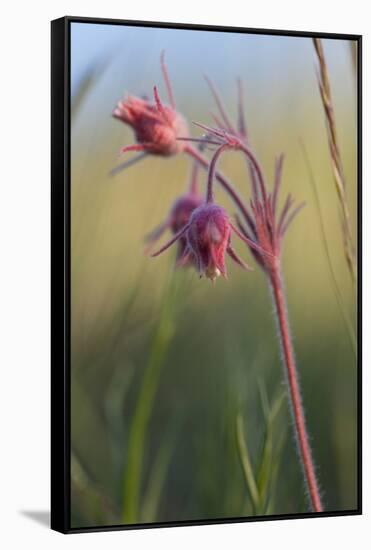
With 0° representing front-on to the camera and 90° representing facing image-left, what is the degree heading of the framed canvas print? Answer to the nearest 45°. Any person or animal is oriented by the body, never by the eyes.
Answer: approximately 315°
